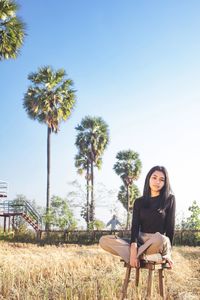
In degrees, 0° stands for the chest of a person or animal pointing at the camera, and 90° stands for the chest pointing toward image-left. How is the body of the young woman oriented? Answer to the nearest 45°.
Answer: approximately 0°

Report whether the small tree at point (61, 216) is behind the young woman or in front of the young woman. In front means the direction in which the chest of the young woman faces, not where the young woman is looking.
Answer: behind

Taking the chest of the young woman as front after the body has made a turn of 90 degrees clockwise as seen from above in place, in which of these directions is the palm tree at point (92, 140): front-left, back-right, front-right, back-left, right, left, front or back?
right

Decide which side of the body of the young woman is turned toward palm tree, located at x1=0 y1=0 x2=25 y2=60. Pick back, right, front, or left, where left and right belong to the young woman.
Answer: back

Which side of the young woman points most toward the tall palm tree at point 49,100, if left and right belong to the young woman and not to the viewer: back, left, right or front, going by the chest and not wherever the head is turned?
back
